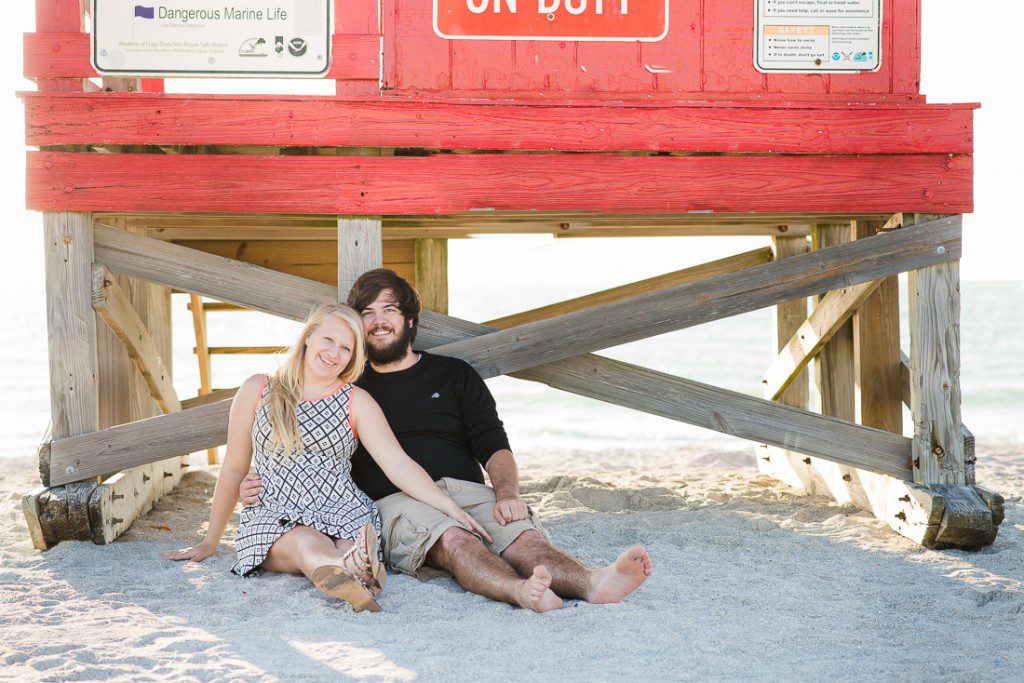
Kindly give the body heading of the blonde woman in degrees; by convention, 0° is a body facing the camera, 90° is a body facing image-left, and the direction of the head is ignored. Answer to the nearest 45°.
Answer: approximately 0°

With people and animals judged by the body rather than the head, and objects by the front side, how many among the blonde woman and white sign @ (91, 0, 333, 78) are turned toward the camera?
2
